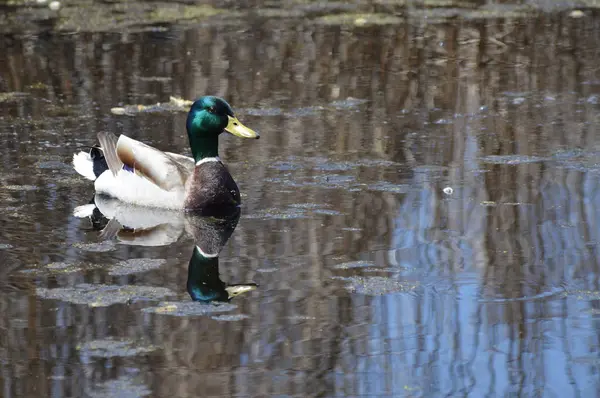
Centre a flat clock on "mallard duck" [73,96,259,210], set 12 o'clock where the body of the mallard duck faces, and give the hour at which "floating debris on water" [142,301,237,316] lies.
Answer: The floating debris on water is roughly at 3 o'clock from the mallard duck.

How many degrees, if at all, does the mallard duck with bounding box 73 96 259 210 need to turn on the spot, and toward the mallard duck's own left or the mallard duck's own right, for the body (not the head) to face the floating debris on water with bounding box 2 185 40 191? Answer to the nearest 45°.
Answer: approximately 180°

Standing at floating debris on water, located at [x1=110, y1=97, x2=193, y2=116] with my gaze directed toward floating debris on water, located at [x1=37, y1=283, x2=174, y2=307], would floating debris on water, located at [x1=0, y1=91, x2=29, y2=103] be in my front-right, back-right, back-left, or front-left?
back-right

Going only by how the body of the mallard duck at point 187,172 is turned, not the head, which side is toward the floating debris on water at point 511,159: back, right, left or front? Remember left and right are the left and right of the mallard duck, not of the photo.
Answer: front

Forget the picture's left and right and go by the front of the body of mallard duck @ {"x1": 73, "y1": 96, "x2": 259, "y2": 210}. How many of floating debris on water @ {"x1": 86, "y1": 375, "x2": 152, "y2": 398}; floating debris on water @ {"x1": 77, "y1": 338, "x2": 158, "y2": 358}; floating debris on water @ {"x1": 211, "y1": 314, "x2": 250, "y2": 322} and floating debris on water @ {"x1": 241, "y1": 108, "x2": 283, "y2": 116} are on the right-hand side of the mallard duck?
3

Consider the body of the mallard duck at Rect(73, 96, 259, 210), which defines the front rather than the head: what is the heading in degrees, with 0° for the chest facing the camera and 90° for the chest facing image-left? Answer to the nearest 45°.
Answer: approximately 270°

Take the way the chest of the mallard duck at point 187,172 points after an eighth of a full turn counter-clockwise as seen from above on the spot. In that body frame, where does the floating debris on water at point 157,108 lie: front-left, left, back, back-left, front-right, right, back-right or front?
front-left
